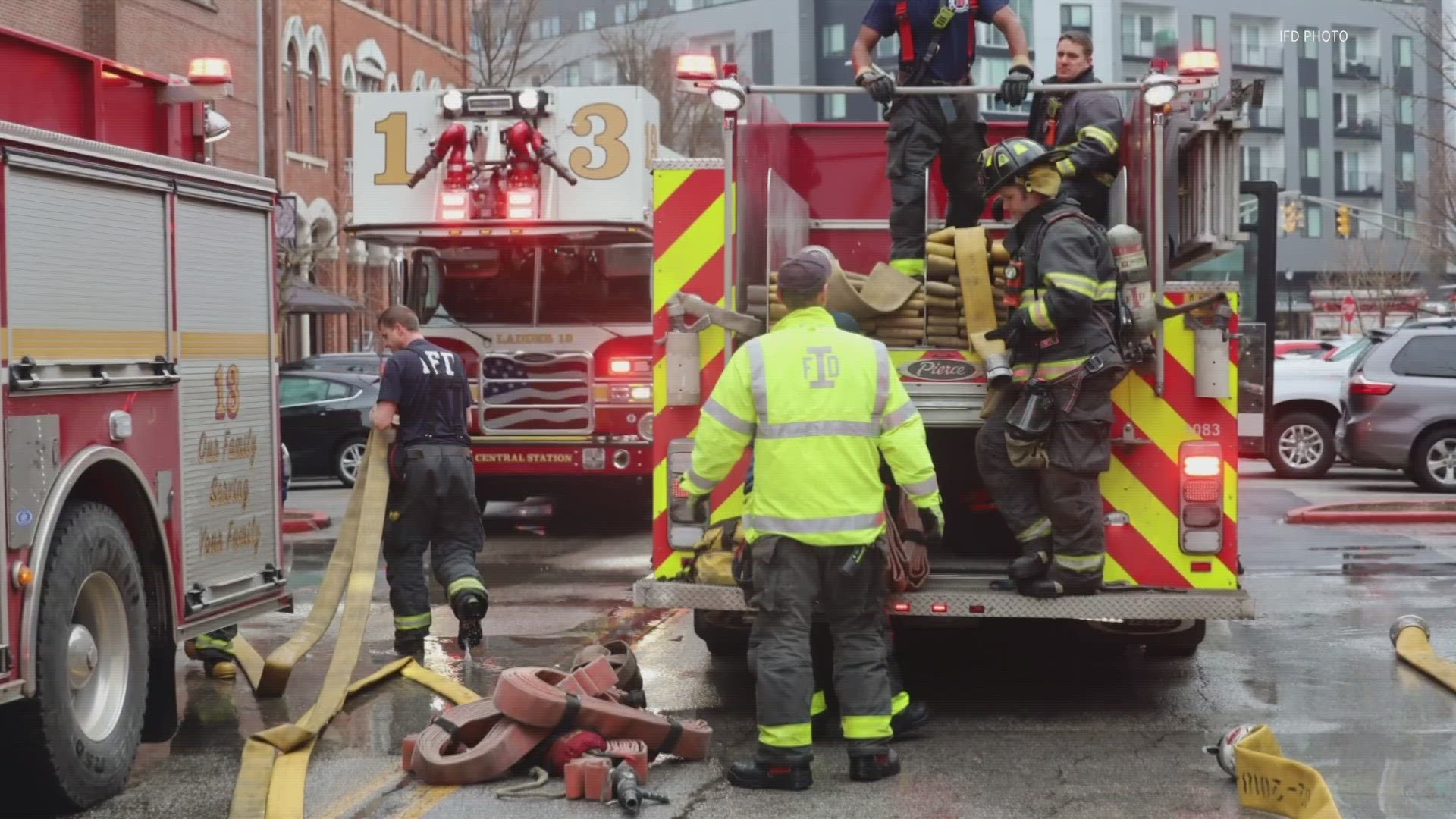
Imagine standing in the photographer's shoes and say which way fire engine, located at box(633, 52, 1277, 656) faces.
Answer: facing away from the viewer

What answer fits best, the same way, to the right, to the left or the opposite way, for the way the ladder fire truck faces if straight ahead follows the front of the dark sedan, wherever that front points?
to the left

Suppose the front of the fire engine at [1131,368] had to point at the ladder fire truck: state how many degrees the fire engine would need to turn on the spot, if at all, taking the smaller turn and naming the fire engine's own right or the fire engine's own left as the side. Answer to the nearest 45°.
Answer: approximately 45° to the fire engine's own left

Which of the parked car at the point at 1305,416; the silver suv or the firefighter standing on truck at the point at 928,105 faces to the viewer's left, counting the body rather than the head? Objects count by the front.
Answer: the parked car

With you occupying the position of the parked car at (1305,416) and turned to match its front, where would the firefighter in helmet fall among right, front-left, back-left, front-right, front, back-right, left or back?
left

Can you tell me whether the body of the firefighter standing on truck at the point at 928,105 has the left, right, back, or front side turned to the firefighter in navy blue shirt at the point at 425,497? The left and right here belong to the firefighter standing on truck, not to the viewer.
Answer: right

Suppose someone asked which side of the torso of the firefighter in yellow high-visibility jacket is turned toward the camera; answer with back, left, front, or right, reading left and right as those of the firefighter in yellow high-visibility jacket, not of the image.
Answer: back

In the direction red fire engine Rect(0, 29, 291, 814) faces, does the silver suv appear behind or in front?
behind

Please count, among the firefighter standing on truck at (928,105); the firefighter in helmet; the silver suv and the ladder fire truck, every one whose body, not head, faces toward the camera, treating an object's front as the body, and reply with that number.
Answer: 2

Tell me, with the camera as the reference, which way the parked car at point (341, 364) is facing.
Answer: facing to the left of the viewer
